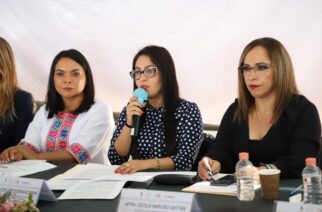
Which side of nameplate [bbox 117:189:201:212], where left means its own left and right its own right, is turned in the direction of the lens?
front

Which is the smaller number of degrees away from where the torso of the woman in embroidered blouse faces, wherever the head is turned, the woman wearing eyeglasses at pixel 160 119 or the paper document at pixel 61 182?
the paper document

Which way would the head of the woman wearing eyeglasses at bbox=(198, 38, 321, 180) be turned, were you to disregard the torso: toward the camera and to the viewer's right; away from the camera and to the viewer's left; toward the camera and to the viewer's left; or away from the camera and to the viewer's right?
toward the camera and to the viewer's left

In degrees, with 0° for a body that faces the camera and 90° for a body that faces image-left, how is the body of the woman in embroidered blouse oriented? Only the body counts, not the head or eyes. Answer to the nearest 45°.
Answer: approximately 45°

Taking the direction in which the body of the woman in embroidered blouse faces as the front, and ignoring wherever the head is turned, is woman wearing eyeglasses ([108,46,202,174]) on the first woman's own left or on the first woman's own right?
on the first woman's own left

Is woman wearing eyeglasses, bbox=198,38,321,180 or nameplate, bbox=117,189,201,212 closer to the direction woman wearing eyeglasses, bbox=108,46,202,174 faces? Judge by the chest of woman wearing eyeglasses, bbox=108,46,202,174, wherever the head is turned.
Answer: the nameplate

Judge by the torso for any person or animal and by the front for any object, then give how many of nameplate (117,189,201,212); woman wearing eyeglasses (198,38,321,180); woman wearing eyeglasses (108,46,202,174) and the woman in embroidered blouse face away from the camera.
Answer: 0

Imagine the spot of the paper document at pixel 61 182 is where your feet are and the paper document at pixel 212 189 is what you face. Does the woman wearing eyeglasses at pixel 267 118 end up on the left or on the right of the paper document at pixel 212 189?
left

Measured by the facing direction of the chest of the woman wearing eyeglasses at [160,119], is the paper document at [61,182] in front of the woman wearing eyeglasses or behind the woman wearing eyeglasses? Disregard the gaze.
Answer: in front

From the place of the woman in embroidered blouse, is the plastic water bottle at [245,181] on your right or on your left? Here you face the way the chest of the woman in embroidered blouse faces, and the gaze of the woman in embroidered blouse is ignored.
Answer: on your left

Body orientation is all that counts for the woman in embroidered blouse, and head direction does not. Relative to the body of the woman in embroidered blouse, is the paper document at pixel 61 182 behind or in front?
in front

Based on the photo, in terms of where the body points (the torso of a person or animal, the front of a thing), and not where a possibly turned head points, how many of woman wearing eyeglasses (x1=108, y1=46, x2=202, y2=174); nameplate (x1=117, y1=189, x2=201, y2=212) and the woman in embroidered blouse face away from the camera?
0

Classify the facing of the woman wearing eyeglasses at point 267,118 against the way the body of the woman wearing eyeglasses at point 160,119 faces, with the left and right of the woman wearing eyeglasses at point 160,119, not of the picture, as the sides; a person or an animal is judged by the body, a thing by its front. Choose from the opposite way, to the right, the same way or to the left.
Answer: the same way

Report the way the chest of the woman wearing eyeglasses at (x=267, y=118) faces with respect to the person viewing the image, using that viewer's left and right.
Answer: facing the viewer and to the left of the viewer

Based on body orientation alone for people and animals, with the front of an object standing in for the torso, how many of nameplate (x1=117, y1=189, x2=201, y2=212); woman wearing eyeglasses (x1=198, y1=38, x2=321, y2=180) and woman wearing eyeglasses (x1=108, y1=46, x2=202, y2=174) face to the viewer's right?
0

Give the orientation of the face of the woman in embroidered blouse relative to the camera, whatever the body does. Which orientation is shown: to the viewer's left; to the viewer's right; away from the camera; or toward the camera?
toward the camera
